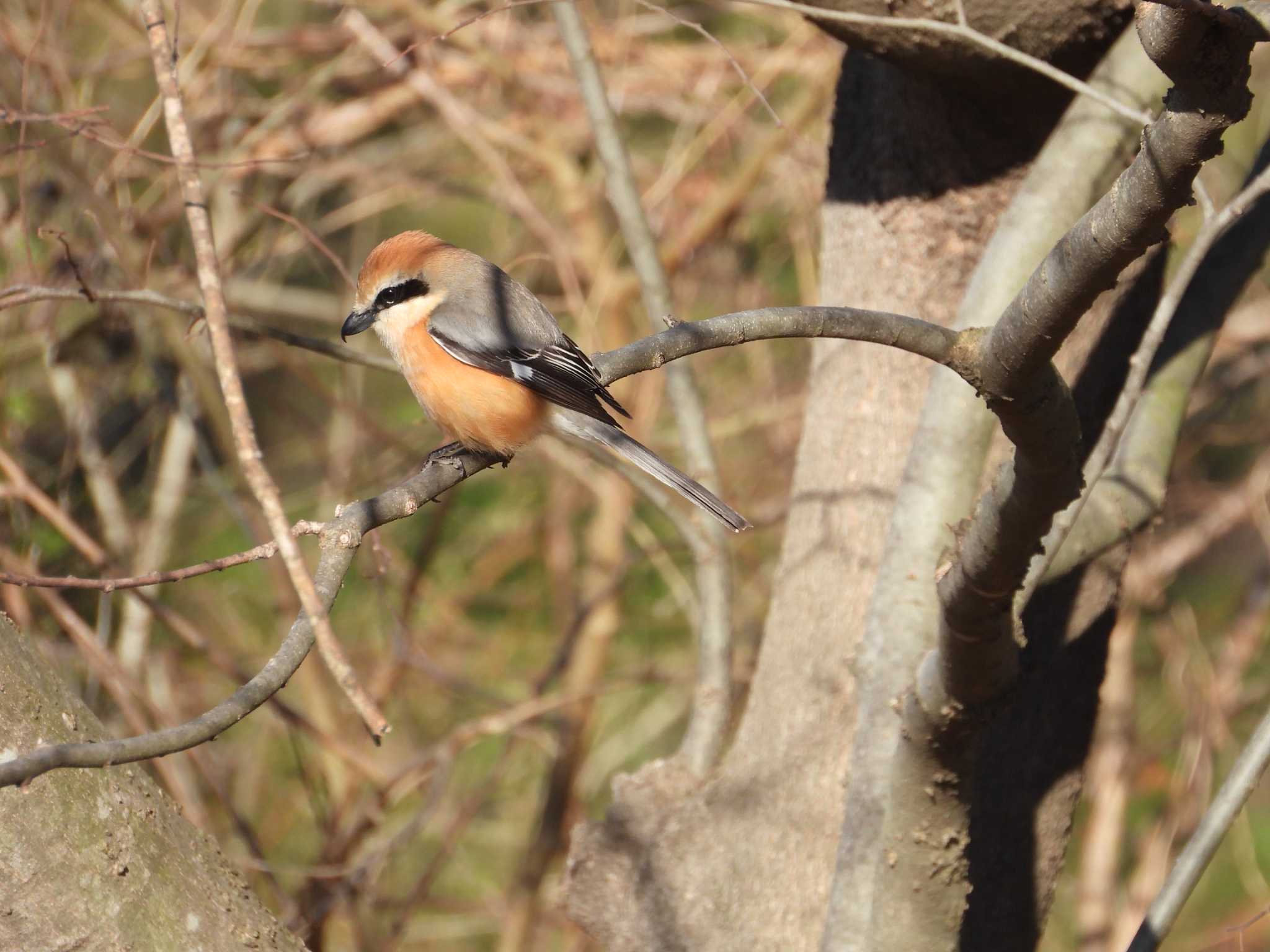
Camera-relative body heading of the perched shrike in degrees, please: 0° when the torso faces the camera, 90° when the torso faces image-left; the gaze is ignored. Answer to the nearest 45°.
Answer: approximately 90°

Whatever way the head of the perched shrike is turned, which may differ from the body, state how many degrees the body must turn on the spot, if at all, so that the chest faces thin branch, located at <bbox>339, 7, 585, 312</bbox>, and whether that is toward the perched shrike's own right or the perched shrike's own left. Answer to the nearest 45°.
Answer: approximately 90° to the perched shrike's own right

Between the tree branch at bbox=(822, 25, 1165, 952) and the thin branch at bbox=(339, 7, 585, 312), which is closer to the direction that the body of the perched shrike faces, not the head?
the thin branch
